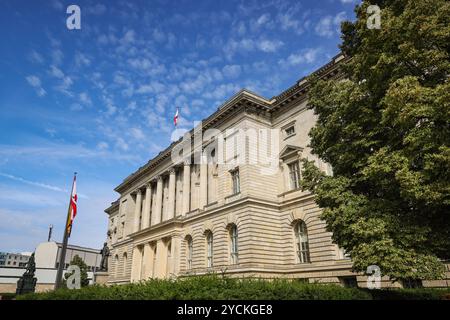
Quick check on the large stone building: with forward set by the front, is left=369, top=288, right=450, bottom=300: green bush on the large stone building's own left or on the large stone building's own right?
on the large stone building's own left

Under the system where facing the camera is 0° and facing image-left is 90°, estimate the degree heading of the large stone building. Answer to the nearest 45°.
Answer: approximately 45°

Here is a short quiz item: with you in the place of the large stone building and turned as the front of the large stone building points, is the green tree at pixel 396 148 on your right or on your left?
on your left
